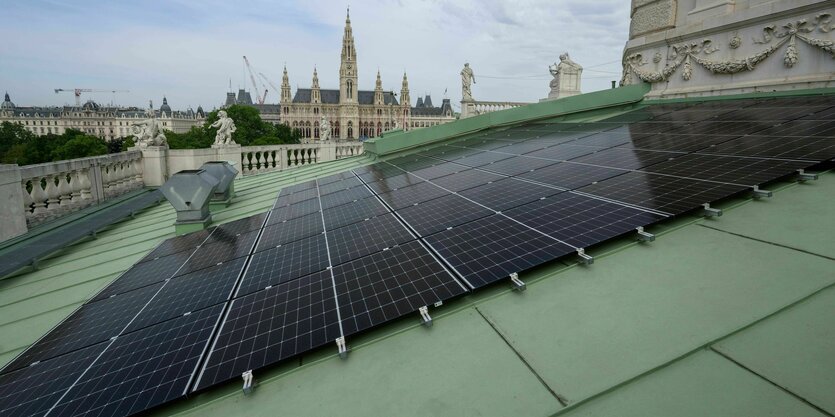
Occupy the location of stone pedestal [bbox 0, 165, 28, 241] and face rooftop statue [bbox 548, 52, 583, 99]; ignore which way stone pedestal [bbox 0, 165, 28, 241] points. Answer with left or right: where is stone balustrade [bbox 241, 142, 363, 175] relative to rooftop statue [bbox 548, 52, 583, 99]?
left

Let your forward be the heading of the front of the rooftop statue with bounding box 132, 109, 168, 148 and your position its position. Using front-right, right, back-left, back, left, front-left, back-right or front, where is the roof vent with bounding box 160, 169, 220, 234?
back-left

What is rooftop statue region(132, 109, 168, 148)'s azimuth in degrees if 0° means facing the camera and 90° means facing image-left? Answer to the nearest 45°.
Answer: approximately 135°

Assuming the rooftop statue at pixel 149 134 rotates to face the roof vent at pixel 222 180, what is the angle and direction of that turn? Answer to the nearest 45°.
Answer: approximately 135° to its left

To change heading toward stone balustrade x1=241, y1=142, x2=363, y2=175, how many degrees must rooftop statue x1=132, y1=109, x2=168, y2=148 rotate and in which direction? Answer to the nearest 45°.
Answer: approximately 90° to its right

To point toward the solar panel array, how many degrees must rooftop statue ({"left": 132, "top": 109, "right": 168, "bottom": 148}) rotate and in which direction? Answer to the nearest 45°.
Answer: approximately 135° to its left

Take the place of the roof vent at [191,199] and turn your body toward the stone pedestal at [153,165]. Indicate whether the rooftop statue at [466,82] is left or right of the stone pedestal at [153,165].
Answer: right
